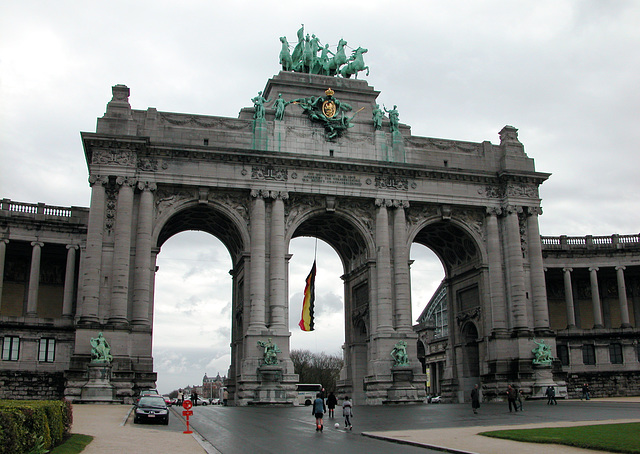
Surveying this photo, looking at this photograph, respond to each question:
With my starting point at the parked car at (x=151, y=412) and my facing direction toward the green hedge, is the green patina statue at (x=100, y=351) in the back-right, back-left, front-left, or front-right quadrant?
back-right

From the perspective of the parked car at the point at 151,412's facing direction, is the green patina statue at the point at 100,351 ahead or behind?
behind

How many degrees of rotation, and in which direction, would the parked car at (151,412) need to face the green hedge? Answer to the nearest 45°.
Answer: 0° — it already faces it

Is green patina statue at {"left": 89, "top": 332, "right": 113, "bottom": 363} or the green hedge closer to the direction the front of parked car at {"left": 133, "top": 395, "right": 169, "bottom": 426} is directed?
the green hedge

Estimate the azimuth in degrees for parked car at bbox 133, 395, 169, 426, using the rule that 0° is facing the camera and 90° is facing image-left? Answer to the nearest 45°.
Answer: approximately 0°
